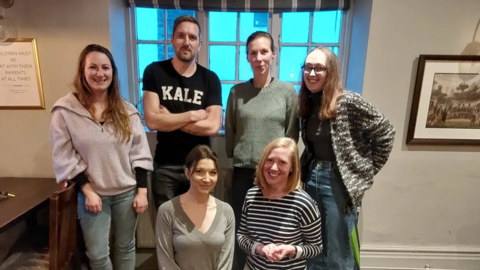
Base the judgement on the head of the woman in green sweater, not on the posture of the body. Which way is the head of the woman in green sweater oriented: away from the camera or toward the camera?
toward the camera

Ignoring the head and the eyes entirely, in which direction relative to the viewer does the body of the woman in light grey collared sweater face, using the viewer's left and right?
facing the viewer

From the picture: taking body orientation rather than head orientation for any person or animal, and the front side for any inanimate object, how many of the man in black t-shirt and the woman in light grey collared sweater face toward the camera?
2

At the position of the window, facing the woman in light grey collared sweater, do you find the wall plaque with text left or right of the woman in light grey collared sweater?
right

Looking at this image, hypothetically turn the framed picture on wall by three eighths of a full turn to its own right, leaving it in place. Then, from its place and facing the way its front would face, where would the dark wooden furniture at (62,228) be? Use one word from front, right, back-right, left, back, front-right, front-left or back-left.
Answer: left

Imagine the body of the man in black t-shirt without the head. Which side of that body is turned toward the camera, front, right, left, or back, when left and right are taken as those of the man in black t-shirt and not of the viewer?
front

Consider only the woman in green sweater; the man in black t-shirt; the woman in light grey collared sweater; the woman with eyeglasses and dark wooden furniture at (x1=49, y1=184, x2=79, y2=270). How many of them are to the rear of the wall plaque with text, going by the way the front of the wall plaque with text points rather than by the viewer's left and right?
0

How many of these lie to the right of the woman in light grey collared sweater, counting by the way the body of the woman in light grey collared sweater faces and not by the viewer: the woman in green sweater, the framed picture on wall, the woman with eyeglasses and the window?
0

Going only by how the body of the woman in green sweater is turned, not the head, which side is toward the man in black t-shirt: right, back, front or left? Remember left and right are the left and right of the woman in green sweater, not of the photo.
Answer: right

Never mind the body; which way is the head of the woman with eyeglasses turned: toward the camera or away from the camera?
toward the camera

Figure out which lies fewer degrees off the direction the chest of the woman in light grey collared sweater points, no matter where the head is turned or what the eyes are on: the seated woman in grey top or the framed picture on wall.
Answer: the seated woman in grey top

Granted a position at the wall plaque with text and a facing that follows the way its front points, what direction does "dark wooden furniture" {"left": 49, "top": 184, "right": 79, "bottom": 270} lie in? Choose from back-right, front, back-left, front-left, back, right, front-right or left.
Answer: front

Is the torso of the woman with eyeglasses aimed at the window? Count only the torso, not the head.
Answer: no

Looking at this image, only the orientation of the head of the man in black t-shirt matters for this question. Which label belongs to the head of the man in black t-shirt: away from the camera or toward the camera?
toward the camera

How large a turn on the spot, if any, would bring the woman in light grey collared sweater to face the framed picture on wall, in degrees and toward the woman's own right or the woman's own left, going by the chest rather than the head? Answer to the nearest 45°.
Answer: approximately 90° to the woman's own left

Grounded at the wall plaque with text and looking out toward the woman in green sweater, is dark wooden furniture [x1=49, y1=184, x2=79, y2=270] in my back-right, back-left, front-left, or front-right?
front-right

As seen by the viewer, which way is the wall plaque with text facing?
toward the camera

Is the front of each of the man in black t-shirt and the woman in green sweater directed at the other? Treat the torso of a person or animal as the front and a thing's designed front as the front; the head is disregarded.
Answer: no

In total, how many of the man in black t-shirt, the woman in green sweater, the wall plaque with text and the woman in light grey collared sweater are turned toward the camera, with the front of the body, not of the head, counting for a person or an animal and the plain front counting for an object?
4

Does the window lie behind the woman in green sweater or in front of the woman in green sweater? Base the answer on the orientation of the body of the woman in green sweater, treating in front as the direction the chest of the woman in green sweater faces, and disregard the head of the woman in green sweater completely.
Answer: behind
